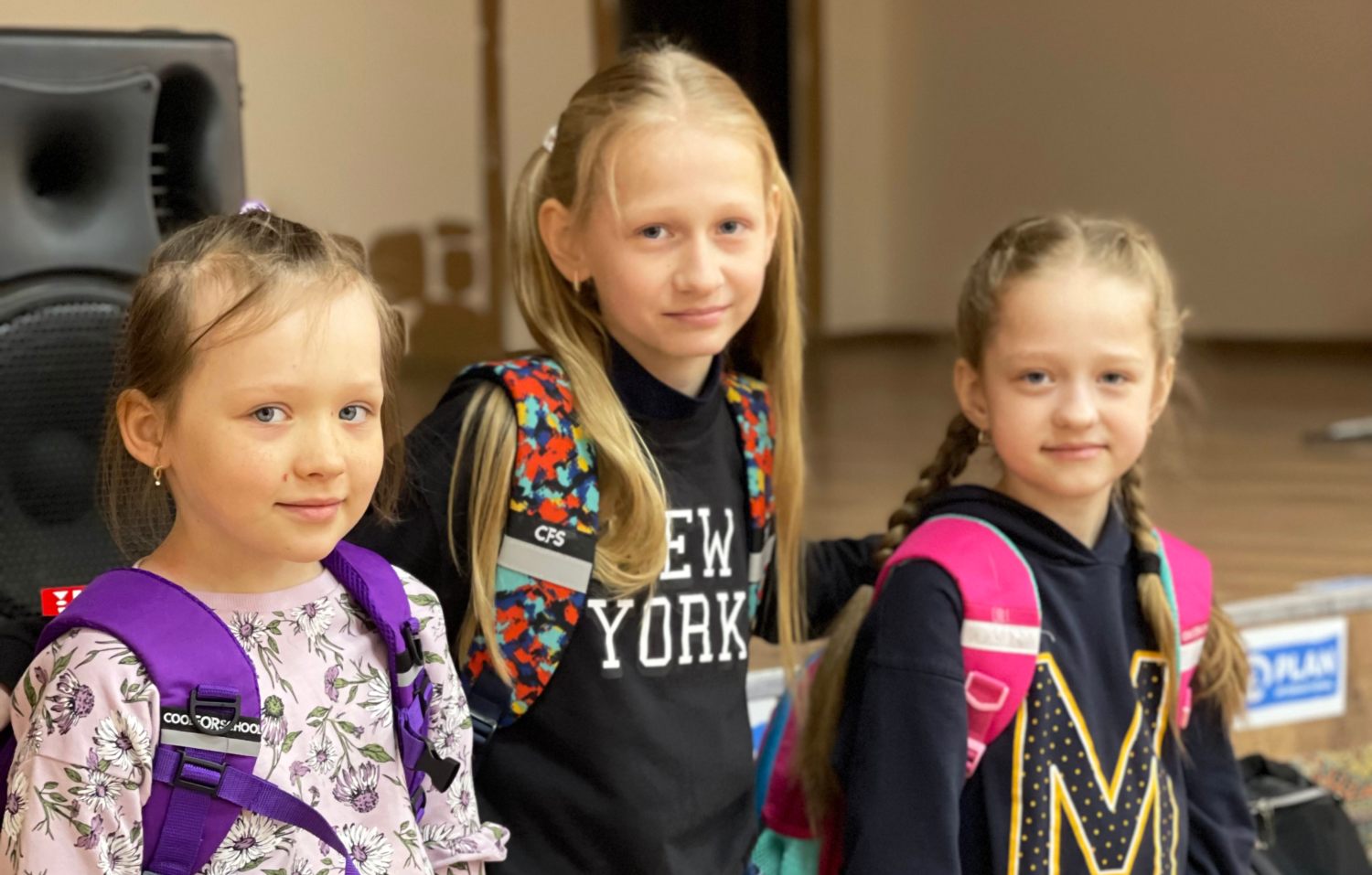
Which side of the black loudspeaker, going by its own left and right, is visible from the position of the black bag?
left

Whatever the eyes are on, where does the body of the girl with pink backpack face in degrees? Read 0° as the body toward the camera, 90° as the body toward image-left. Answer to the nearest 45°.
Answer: approximately 315°

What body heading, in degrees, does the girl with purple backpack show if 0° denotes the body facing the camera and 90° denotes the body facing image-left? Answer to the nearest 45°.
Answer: approximately 315°

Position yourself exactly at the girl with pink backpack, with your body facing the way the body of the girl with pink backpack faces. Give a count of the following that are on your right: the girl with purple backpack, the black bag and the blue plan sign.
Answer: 1

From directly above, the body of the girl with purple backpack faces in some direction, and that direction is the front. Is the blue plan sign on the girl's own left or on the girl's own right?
on the girl's own left

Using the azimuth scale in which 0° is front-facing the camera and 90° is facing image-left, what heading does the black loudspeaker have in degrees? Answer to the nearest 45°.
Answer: approximately 0°

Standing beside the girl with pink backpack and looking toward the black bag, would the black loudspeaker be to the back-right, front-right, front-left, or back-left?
back-left

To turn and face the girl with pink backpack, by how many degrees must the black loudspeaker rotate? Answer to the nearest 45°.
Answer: approximately 90° to its left

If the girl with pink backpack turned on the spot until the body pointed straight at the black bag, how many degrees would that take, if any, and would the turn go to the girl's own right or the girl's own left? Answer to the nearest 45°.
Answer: approximately 90° to the girl's own left
